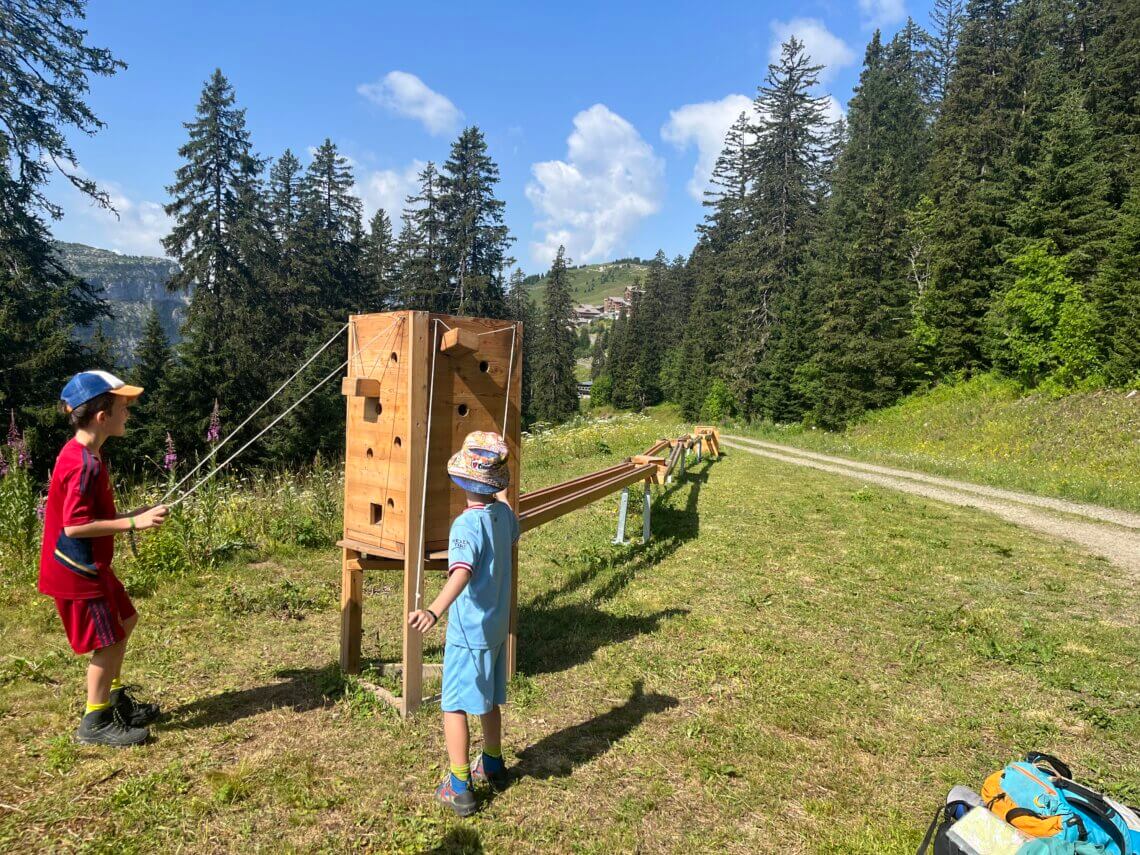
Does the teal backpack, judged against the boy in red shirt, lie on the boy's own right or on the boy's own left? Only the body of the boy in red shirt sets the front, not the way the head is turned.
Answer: on the boy's own right

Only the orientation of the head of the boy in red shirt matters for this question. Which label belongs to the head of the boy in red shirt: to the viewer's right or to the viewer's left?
to the viewer's right

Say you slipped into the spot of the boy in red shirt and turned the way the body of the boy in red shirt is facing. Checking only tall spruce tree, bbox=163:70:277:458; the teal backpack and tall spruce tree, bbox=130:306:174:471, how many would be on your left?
2

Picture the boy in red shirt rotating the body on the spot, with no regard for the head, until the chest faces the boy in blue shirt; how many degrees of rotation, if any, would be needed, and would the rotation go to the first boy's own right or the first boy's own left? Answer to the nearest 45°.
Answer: approximately 45° to the first boy's own right

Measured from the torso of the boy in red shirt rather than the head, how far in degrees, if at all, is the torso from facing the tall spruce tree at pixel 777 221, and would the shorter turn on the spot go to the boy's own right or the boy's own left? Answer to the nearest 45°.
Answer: approximately 45° to the boy's own left

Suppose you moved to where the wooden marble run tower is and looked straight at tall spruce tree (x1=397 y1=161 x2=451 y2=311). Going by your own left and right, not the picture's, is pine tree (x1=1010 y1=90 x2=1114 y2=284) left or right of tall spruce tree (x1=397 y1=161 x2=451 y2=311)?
right

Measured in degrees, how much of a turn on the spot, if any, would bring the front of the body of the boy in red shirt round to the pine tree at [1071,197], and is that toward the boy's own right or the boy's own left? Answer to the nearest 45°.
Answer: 0° — they already face it

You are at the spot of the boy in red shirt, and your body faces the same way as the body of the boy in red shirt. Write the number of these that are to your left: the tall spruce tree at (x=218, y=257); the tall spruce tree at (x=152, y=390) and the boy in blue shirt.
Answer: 2

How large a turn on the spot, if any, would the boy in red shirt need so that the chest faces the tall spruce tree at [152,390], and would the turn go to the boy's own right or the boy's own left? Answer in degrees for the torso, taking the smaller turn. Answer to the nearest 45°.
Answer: approximately 90° to the boy's own left

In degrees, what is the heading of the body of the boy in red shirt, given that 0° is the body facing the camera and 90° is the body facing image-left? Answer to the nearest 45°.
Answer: approximately 270°

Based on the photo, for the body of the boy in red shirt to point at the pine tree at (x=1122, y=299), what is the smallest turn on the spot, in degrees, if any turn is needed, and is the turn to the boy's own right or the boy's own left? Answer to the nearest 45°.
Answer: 0° — they already face it

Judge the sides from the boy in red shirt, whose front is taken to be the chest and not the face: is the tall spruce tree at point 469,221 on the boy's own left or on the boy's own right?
on the boy's own left

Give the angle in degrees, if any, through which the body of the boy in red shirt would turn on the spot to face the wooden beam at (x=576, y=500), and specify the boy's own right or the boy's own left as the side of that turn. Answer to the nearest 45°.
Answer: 0° — they already face it
